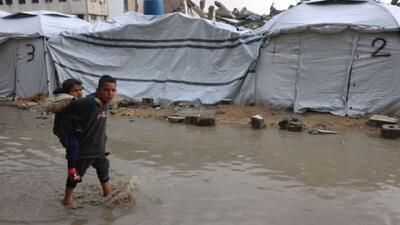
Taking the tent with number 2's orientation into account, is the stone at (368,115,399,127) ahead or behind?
ahead

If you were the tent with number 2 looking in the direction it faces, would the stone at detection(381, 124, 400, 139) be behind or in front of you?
in front

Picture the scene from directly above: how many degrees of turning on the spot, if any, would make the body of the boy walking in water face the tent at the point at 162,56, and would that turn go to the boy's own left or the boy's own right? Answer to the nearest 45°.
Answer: approximately 135° to the boy's own left

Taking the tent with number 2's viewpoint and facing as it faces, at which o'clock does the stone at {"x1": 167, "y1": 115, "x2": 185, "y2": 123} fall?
The stone is roughly at 2 o'clock from the tent with number 2.

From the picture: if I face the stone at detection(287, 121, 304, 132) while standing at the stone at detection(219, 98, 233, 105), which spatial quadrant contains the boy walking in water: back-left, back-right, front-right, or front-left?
front-right

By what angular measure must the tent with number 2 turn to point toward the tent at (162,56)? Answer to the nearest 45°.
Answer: approximately 90° to its right

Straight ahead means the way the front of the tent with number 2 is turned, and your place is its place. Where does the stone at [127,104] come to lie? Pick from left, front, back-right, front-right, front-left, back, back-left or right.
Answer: right

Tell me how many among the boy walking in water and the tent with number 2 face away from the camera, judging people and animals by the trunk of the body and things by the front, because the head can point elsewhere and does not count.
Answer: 0

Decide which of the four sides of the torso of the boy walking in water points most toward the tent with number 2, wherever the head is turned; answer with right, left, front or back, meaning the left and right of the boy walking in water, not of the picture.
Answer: left

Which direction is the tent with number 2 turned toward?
toward the camera

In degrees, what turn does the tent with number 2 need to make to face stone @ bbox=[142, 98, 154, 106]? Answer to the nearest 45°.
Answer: approximately 90° to its right

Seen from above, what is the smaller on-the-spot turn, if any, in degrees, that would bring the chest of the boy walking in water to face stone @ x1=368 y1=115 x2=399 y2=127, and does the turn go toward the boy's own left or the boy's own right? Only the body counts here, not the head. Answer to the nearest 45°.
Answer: approximately 90° to the boy's own left

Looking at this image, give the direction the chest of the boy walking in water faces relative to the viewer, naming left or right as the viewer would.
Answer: facing the viewer and to the right of the viewer
